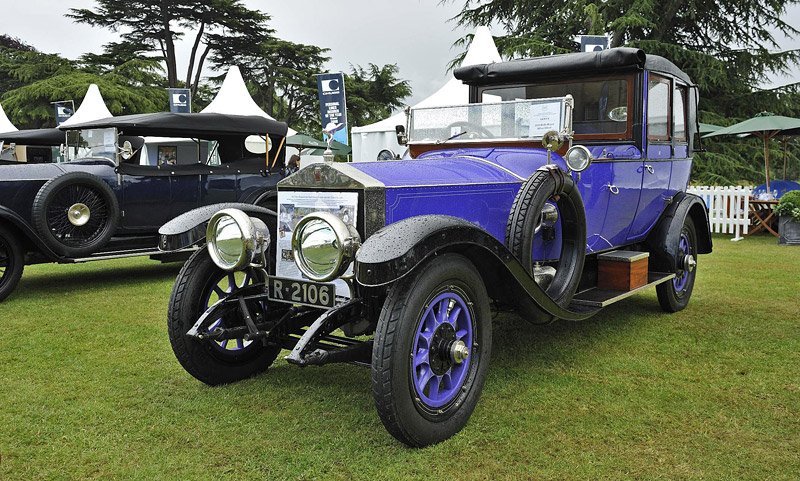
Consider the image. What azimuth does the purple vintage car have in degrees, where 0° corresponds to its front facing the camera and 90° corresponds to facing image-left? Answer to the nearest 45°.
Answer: approximately 45°

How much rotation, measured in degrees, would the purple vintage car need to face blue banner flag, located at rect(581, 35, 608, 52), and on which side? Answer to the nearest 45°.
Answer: approximately 135° to its right

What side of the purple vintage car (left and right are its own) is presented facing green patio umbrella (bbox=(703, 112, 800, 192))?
back

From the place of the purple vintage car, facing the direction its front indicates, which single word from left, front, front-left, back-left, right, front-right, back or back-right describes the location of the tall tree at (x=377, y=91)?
back-right

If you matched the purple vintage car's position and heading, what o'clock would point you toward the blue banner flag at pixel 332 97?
The blue banner flag is roughly at 4 o'clock from the purple vintage car.

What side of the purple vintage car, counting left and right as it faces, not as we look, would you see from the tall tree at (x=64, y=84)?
right

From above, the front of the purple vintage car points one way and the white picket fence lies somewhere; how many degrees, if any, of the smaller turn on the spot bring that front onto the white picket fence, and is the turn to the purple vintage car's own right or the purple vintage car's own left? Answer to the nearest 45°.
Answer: approximately 180°
